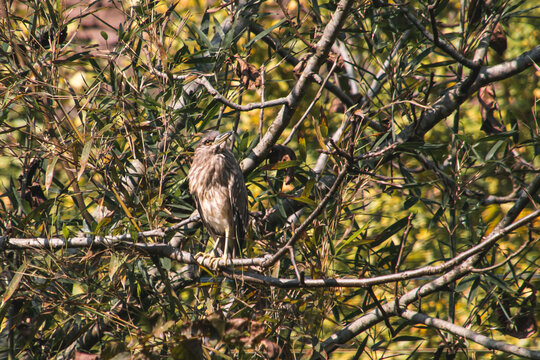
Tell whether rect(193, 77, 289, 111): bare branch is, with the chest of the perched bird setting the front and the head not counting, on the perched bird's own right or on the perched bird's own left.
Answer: on the perched bird's own left

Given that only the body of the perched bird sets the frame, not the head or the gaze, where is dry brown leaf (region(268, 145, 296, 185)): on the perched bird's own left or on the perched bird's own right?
on the perched bird's own left

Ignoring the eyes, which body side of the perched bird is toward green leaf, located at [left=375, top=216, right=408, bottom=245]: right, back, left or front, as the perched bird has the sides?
left

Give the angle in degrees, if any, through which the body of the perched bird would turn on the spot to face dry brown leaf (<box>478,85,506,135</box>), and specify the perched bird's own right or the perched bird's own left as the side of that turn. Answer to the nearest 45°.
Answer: approximately 90° to the perched bird's own left

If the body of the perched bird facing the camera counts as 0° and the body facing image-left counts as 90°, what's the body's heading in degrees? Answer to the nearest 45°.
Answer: approximately 45°
